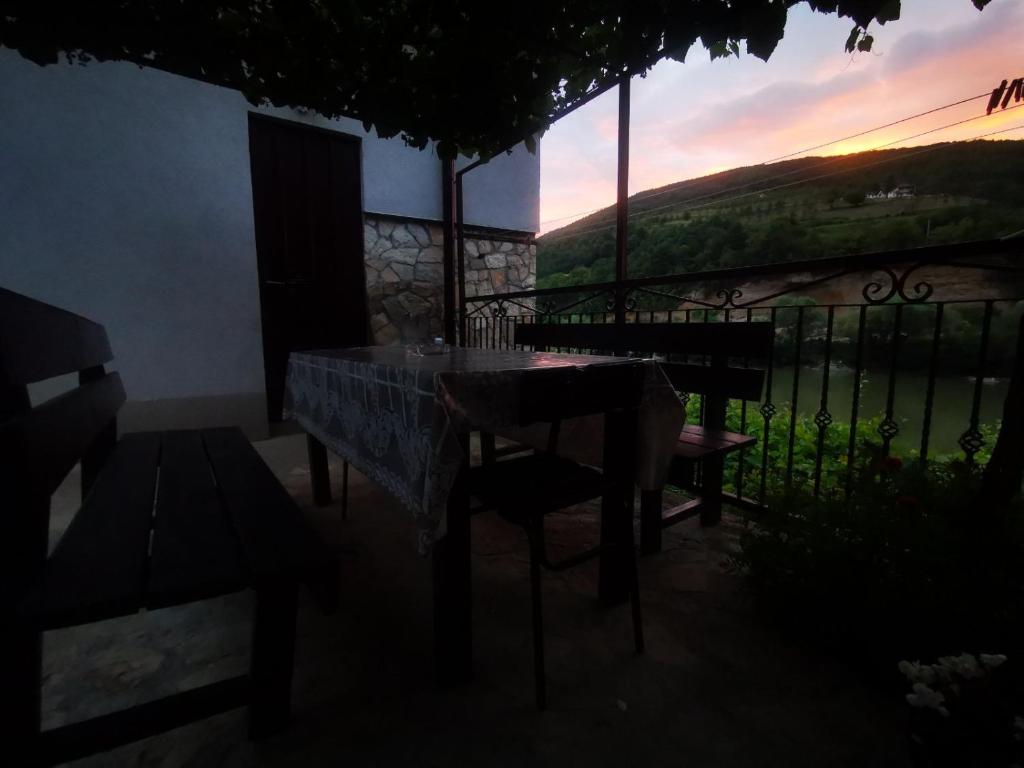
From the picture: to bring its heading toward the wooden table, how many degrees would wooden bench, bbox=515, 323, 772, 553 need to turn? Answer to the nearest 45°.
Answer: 0° — it already faces it

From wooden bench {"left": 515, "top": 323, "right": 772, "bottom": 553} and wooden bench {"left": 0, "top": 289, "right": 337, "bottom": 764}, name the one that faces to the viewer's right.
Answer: the wooden bench {"left": 0, "top": 289, "right": 337, "bottom": 764}

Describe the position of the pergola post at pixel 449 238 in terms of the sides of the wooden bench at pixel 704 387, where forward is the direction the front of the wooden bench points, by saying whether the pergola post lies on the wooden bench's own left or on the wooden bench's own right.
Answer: on the wooden bench's own right

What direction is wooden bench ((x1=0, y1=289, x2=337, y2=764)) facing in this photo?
to the viewer's right

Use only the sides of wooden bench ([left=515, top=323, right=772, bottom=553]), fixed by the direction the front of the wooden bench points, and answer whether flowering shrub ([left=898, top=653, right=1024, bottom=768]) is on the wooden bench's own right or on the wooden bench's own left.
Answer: on the wooden bench's own left

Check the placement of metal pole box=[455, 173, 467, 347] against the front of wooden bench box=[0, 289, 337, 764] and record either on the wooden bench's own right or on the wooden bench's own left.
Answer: on the wooden bench's own left

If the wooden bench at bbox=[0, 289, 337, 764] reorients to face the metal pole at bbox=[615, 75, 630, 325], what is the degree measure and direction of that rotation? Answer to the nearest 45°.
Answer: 0° — it already faces it

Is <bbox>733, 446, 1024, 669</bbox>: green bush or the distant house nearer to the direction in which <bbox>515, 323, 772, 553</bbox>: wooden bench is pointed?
the green bush

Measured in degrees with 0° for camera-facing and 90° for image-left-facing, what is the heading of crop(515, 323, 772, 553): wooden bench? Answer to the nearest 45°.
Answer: approximately 45°

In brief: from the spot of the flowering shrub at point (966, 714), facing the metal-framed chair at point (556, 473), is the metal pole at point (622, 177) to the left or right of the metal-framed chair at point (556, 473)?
right
